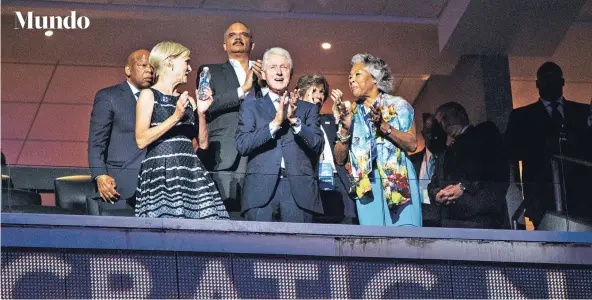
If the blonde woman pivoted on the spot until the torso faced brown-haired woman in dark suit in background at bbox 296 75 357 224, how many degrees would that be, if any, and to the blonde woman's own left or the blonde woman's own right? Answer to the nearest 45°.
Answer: approximately 45° to the blonde woman's own left

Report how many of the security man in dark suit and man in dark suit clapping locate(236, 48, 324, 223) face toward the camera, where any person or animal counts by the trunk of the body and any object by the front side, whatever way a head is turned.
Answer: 2

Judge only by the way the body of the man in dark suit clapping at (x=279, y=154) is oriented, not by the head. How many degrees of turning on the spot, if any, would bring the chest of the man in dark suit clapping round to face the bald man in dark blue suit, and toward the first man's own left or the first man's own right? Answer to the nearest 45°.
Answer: approximately 90° to the first man's own right

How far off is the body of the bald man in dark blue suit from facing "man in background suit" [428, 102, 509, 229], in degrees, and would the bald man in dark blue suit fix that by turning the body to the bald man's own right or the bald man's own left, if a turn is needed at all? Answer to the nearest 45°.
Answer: approximately 45° to the bald man's own left

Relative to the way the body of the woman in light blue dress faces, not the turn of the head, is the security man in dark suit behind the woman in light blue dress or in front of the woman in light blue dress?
behind

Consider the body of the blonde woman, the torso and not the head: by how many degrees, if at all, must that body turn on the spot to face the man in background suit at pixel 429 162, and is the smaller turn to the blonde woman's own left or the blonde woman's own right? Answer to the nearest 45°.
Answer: approximately 45° to the blonde woman's own left

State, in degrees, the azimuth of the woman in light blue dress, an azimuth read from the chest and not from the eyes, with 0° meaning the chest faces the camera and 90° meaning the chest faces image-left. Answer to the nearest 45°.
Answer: approximately 45°

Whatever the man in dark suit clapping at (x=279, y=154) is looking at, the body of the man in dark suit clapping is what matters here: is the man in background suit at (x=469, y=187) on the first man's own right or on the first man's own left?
on the first man's own left

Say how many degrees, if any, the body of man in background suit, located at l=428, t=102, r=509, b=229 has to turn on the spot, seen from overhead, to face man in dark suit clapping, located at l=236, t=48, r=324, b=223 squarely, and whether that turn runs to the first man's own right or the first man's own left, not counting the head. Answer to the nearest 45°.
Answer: approximately 45° to the first man's own right
